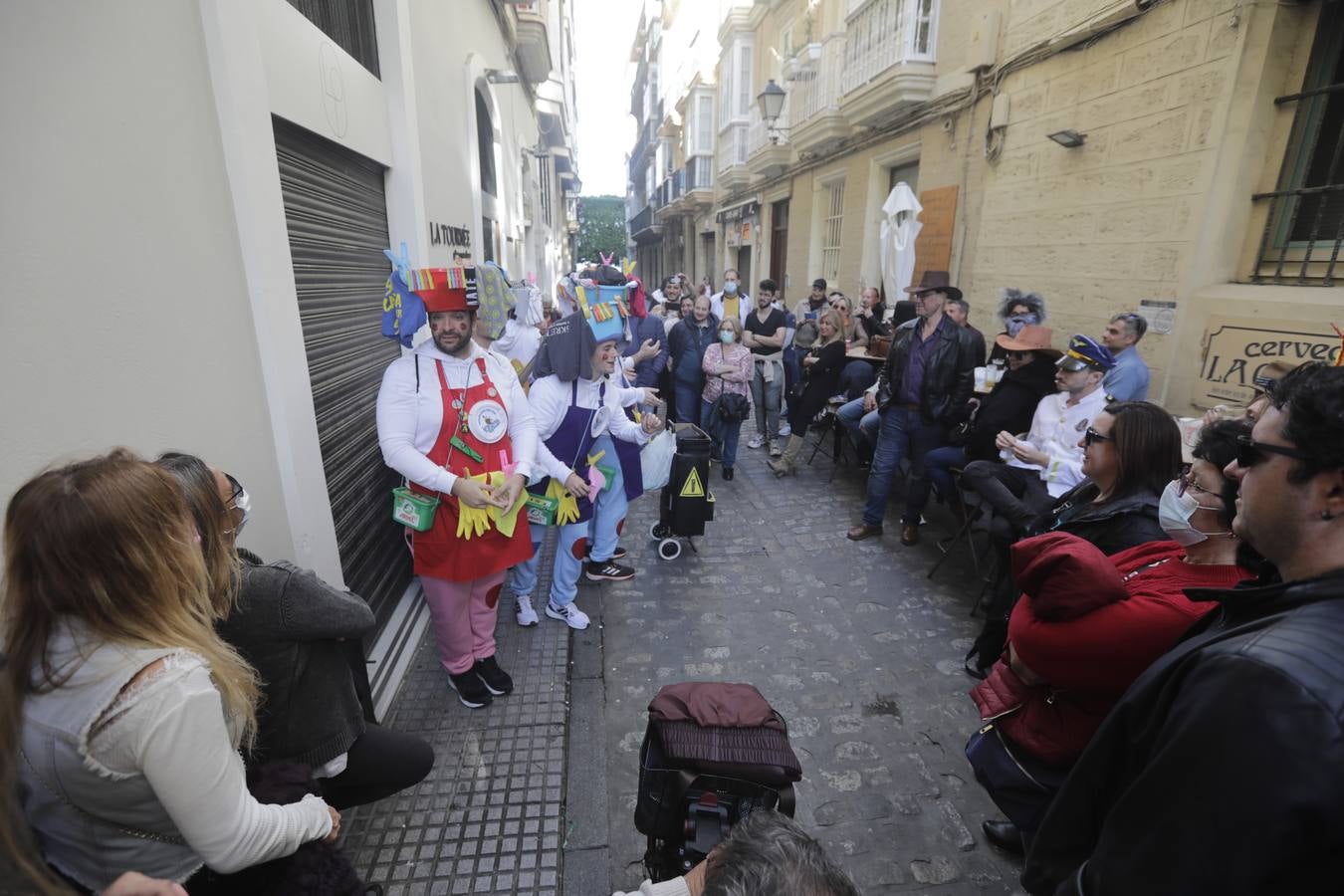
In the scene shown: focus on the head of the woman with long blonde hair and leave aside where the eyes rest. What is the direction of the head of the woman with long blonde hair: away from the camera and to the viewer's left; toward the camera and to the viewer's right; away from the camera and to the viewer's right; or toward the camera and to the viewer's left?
away from the camera and to the viewer's right

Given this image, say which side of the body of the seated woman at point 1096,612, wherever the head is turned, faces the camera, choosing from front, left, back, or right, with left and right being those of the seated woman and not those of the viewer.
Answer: left

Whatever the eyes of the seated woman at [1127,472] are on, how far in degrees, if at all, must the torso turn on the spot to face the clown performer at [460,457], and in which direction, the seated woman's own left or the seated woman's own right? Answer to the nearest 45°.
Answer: approximately 45° to the seated woman's own left

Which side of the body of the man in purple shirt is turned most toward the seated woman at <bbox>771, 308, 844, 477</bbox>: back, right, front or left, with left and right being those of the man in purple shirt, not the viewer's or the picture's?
right

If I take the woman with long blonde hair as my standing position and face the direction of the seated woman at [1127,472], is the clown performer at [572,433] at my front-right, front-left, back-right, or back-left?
front-left

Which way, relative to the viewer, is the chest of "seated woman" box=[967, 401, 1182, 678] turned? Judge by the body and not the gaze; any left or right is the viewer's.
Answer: facing to the left of the viewer

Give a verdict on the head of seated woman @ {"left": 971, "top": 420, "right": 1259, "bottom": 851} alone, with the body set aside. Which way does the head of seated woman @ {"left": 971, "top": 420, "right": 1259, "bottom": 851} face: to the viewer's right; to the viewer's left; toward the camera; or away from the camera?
to the viewer's left

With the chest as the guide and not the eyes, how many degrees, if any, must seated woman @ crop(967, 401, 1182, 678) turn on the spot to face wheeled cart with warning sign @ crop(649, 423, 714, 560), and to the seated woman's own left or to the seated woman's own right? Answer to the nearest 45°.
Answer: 0° — they already face it

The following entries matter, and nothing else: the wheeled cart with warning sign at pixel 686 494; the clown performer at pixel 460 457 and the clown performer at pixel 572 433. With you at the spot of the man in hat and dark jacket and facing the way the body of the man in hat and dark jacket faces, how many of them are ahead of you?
3

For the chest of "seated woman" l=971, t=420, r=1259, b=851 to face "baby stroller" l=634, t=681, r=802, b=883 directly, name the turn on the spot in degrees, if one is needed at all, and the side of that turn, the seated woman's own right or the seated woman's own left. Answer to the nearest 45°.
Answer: approximately 45° to the seated woman's own left

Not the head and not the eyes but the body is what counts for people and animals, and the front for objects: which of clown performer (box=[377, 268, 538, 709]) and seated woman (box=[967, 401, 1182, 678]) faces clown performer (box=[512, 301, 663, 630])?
the seated woman

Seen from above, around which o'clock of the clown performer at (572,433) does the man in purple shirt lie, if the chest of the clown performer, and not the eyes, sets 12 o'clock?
The man in purple shirt is roughly at 10 o'clock from the clown performer.

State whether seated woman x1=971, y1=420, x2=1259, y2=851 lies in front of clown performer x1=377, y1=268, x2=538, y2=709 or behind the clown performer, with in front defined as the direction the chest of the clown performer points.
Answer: in front

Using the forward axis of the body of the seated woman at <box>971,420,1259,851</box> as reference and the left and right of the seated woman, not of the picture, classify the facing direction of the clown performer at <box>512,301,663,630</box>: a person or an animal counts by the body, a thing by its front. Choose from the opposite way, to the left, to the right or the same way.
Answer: the opposite way

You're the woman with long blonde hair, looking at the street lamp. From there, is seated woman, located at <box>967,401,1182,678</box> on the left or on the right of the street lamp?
right

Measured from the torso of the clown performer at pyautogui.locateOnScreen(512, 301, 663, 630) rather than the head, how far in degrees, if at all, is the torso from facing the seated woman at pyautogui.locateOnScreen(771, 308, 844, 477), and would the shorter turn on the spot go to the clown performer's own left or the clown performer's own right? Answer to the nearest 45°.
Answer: approximately 90° to the clown performer's own left
